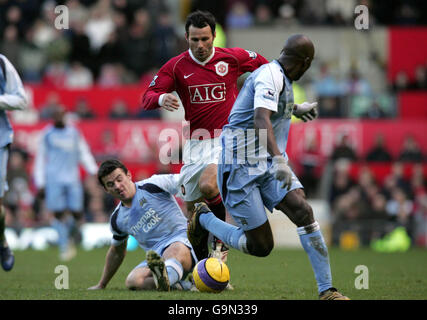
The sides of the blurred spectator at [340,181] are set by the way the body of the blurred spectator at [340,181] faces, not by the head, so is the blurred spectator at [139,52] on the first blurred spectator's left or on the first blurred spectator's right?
on the first blurred spectator's right

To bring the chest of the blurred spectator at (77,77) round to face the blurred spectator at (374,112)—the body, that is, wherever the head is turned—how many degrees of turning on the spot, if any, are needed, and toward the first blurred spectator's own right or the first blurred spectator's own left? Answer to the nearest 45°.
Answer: approximately 90° to the first blurred spectator's own left

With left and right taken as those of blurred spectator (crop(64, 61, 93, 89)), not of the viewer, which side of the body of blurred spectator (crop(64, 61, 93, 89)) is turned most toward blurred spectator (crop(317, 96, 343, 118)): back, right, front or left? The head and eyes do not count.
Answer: left

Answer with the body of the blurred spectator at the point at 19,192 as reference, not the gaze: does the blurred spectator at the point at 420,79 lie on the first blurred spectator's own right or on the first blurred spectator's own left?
on the first blurred spectator's own left

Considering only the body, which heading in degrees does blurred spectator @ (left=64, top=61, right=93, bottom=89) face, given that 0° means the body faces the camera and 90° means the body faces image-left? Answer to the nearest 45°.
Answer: approximately 0°

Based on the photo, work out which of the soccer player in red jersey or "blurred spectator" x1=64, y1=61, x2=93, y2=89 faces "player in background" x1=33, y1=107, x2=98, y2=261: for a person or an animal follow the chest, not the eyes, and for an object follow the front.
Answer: the blurred spectator

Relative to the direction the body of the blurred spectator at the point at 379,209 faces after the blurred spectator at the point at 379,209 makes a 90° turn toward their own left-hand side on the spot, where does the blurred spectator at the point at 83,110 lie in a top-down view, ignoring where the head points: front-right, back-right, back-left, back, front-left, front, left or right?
back
